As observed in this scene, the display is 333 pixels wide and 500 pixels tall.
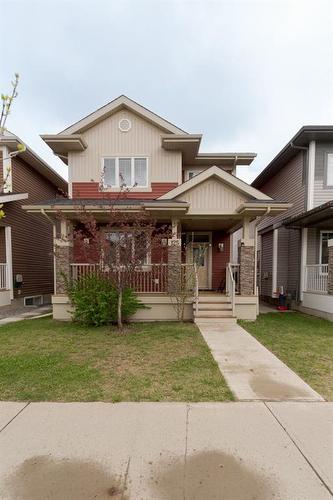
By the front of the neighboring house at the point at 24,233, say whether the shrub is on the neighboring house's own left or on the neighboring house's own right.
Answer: on the neighboring house's own left

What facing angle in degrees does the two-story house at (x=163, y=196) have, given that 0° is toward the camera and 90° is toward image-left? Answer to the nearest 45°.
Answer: approximately 0°

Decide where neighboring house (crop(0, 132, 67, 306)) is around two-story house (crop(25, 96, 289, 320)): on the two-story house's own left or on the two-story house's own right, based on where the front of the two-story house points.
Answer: on the two-story house's own right

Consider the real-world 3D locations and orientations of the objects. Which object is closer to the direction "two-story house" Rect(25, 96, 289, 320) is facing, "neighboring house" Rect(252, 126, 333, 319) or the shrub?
the shrub

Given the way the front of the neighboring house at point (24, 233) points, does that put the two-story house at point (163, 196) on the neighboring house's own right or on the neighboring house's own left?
on the neighboring house's own left

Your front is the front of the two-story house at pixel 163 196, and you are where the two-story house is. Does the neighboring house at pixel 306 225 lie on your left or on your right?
on your left

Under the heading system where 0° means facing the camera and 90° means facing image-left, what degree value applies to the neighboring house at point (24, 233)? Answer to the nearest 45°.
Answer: approximately 45°

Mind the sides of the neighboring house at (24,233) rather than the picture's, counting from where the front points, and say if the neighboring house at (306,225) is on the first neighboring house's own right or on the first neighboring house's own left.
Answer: on the first neighboring house's own left
